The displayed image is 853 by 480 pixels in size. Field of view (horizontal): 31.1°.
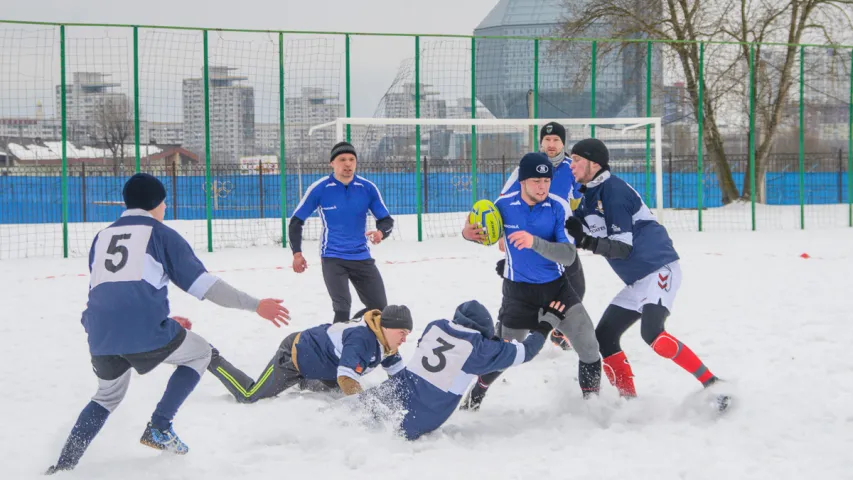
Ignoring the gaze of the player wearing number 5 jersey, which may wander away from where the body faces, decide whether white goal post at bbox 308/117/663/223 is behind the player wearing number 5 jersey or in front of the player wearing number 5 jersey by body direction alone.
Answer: in front

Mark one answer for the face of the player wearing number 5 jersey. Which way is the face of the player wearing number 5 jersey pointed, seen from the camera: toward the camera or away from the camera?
away from the camera

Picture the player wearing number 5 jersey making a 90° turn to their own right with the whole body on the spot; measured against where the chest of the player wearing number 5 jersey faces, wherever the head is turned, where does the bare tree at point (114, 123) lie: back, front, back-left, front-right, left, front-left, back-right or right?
back-left

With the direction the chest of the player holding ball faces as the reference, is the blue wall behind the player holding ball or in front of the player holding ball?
behind

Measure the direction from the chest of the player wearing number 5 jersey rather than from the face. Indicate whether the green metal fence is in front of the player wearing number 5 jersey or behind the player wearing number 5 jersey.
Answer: in front

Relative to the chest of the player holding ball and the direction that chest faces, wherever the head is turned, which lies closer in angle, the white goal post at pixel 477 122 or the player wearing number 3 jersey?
the player wearing number 3 jersey

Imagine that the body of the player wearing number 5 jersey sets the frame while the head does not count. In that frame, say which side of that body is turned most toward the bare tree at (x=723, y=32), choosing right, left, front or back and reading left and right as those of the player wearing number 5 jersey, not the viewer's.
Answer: front

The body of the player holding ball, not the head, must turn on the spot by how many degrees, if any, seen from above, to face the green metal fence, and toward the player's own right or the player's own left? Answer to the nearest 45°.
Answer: approximately 180°

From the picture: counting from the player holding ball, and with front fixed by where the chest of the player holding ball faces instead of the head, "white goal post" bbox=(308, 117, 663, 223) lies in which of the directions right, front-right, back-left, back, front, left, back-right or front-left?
back

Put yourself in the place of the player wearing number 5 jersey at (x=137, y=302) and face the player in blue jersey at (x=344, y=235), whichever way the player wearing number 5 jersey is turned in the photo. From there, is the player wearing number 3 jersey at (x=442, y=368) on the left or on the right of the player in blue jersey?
right

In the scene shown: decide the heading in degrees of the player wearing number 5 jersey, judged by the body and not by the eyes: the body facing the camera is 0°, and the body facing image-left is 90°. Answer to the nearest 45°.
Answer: approximately 225°

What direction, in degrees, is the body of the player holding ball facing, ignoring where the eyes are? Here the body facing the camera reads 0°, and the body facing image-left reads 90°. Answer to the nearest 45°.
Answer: approximately 0°

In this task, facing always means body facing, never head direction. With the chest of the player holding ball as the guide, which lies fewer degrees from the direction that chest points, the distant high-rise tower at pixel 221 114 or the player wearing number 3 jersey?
the player wearing number 3 jersey
